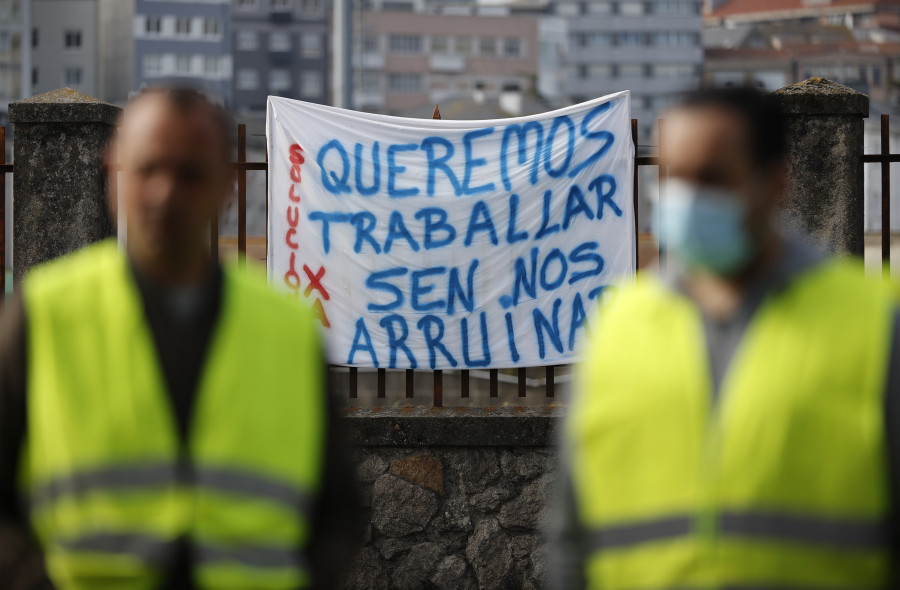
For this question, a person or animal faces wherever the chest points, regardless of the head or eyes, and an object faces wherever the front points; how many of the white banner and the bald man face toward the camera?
2

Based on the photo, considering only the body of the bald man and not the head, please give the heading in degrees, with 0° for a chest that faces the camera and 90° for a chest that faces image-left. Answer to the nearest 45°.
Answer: approximately 0°

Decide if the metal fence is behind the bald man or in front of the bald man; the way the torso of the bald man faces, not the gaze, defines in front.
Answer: behind

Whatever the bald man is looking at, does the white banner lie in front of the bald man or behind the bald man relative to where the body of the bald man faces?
behind

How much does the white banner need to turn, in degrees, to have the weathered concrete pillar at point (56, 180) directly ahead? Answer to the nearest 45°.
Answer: approximately 90° to its right

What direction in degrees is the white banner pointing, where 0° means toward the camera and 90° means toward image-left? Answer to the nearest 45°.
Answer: approximately 0°

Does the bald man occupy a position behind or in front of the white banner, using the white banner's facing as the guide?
in front

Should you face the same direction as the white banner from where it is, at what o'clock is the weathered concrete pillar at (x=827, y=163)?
The weathered concrete pillar is roughly at 9 o'clock from the white banner.

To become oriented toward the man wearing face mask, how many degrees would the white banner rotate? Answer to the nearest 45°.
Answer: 0° — it already faces them

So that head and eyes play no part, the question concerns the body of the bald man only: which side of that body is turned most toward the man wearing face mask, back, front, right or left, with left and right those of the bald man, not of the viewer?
left
